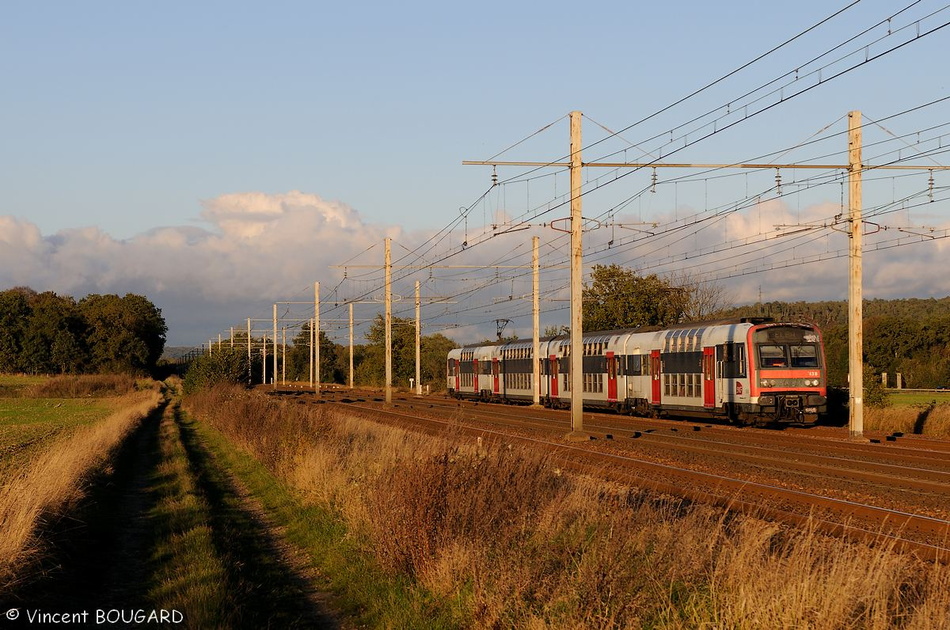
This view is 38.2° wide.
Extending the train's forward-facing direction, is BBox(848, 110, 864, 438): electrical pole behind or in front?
in front

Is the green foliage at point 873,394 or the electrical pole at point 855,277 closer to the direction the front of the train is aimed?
the electrical pole

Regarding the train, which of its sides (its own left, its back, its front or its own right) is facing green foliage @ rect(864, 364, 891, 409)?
left

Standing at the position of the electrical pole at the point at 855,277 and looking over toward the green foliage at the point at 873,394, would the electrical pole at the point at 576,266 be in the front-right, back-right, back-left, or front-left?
back-left

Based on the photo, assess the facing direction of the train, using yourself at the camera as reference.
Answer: facing the viewer and to the right of the viewer

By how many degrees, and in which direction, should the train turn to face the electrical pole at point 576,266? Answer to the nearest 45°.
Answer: approximately 90° to its right

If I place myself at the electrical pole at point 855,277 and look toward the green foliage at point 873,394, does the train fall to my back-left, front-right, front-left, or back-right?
front-left
